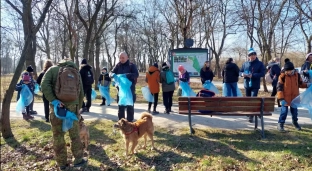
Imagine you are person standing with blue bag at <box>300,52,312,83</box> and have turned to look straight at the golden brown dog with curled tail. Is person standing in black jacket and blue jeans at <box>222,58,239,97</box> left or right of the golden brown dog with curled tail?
right

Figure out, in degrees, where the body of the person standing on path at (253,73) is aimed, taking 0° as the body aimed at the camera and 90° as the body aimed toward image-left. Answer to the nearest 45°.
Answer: approximately 45°

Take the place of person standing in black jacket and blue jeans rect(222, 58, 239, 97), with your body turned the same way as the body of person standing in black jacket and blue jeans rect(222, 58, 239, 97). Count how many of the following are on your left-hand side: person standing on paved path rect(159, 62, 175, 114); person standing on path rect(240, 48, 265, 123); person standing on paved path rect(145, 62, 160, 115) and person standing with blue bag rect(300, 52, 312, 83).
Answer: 2

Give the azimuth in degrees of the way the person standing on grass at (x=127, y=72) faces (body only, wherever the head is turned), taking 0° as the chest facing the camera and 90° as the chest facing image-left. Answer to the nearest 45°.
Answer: approximately 45°

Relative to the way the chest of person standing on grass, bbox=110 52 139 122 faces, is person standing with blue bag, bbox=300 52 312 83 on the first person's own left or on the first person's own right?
on the first person's own left

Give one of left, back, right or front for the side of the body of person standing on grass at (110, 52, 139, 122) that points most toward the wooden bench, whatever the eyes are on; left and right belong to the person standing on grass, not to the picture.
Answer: left

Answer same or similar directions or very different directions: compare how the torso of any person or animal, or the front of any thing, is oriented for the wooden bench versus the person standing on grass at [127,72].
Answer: very different directions

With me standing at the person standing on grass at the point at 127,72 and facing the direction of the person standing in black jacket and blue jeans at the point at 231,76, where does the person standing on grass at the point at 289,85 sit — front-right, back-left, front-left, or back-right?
front-right

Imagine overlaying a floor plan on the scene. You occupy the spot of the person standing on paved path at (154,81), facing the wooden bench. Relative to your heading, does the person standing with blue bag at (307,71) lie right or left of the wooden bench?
left
